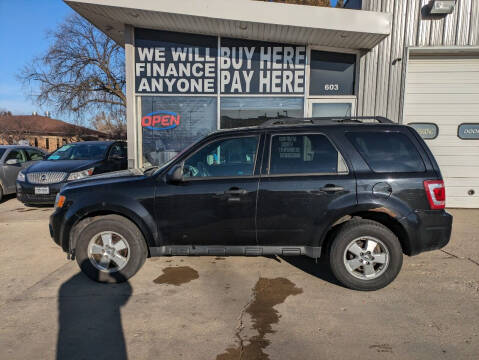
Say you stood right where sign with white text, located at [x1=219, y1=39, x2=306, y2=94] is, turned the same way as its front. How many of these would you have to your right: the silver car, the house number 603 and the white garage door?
1

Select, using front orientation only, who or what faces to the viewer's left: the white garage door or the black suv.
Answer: the black suv

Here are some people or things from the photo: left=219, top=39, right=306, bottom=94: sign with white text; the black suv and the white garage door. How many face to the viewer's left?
1

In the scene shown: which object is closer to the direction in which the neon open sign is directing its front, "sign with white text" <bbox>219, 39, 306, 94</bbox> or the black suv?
the black suv

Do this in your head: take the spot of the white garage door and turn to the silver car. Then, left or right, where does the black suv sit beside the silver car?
left

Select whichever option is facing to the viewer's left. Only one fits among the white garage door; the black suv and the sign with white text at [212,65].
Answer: the black suv

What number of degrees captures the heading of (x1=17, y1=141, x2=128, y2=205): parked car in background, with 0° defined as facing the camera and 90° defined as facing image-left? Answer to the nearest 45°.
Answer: approximately 45°

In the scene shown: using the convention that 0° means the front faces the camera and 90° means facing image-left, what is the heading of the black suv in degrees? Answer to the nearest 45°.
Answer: approximately 90°

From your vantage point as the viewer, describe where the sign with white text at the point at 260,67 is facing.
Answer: facing the viewer

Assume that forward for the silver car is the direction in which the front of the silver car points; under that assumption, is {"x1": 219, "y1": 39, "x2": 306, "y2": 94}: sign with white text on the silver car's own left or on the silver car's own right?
on the silver car's own left

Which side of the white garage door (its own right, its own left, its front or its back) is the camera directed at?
front

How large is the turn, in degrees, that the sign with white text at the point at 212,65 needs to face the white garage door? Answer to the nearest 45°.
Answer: approximately 90° to its left

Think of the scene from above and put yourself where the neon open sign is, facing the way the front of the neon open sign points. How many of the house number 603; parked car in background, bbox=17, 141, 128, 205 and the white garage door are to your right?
1

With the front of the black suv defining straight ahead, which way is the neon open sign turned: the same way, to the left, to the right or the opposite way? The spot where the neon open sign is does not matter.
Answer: to the left
